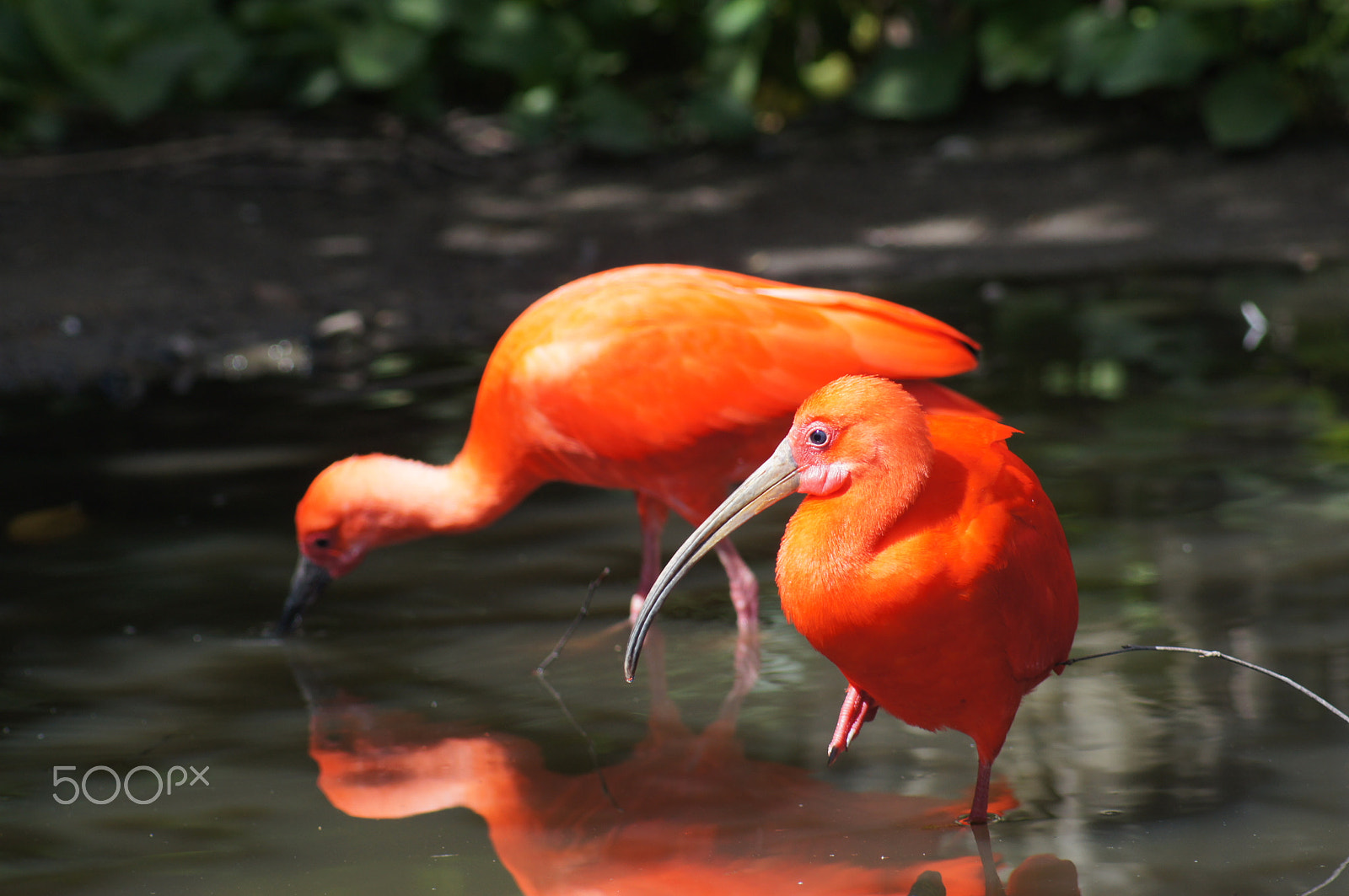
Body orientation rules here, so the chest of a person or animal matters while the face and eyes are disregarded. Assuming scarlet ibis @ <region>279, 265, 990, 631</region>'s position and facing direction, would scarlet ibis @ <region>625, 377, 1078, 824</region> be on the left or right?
on its left

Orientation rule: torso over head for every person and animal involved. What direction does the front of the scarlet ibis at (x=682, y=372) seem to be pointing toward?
to the viewer's left

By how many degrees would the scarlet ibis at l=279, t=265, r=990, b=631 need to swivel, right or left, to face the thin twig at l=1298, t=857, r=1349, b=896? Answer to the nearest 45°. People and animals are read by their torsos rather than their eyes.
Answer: approximately 135° to its left

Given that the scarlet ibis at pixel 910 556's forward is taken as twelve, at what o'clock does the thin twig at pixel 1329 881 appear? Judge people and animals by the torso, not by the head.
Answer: The thin twig is roughly at 8 o'clock from the scarlet ibis.

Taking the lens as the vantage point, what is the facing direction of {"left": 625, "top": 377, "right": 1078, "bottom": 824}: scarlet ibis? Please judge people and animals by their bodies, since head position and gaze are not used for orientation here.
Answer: facing the viewer and to the left of the viewer

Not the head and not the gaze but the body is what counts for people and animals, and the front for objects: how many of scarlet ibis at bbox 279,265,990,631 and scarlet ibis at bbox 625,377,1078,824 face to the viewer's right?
0

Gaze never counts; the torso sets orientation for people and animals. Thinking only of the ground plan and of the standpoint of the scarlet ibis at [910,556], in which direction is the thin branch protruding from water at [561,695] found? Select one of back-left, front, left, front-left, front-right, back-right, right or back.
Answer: right
